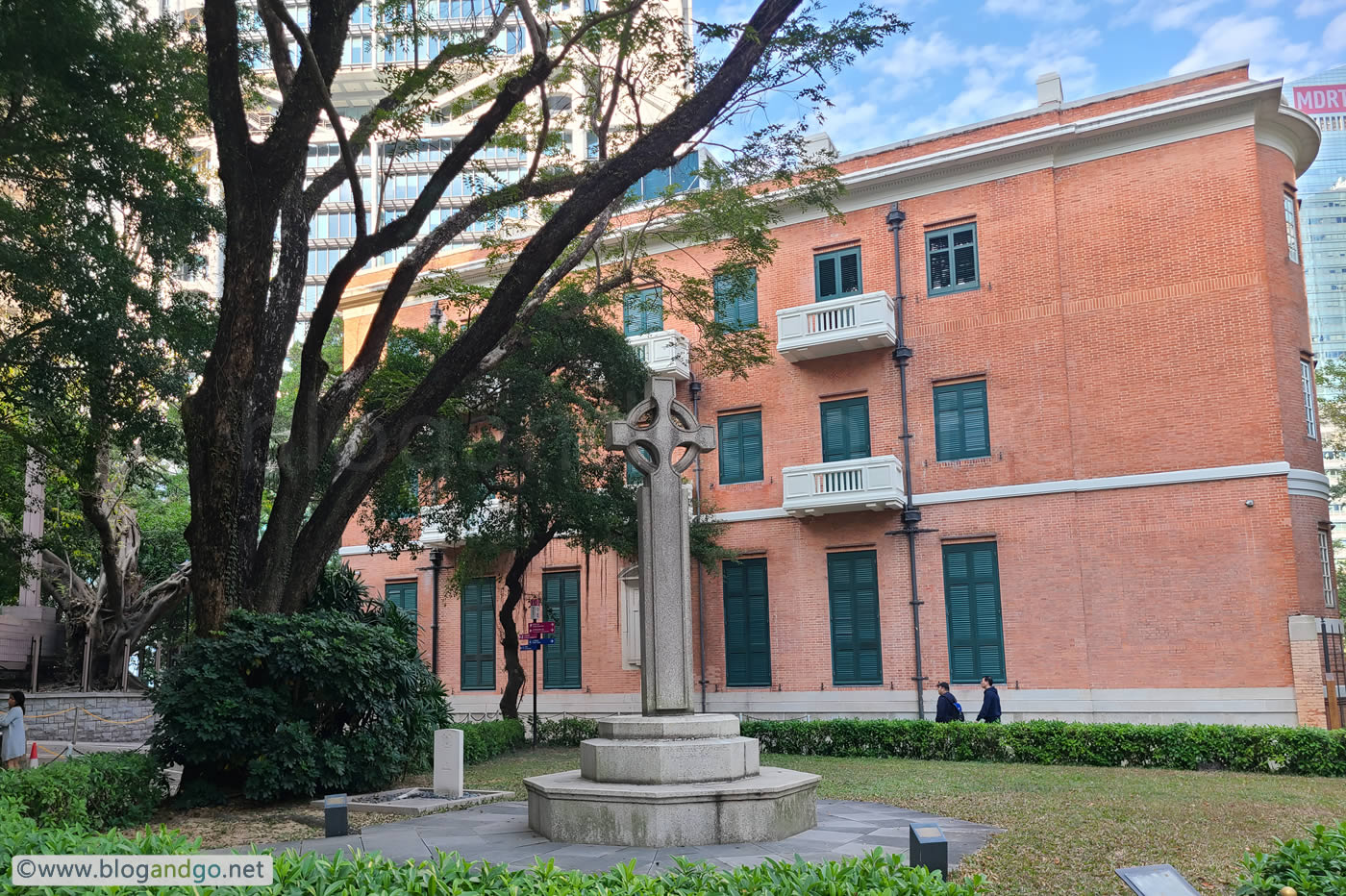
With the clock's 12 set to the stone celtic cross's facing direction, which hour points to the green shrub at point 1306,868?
The green shrub is roughly at 11 o'clock from the stone celtic cross.

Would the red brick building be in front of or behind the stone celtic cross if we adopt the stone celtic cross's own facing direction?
behind

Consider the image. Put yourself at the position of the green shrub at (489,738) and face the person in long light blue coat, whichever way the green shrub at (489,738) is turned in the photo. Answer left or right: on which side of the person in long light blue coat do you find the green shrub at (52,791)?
left

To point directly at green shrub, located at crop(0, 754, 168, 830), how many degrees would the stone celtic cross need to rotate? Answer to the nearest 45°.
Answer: approximately 90° to its right

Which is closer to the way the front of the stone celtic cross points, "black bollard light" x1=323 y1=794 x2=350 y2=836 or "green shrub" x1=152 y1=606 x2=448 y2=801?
the black bollard light

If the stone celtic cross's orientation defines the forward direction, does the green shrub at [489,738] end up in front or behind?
behind

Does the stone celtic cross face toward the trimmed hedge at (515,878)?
yes
